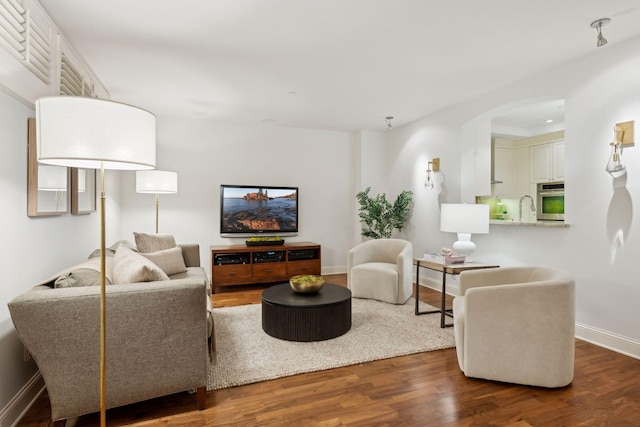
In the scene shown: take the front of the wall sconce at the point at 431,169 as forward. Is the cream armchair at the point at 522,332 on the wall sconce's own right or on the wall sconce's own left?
on the wall sconce's own left

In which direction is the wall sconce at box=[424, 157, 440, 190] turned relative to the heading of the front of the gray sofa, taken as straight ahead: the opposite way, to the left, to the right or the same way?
the opposite way

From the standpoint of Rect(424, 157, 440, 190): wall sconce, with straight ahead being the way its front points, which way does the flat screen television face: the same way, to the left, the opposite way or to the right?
to the left

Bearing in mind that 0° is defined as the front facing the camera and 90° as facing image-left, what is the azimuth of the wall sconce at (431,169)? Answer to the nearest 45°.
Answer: approximately 45°

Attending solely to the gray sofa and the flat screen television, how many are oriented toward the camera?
1

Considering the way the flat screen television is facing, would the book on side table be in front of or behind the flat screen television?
in front

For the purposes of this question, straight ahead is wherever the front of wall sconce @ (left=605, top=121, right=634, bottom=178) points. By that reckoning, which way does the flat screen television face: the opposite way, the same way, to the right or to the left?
to the left

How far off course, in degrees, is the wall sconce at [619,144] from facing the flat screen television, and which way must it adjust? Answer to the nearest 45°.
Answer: approximately 45° to its right

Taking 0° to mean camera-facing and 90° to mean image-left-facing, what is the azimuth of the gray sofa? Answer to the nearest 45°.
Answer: approximately 270°

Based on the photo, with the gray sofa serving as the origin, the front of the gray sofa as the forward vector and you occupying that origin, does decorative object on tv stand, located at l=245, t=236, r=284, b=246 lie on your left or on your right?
on your left
